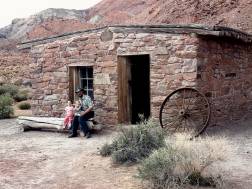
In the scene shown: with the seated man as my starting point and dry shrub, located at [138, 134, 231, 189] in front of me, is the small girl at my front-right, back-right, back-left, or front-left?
back-right

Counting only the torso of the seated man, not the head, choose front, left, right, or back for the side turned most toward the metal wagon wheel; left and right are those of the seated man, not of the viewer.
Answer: left

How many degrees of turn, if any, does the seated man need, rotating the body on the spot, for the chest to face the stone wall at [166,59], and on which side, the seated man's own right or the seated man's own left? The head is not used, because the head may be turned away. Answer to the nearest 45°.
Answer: approximately 135° to the seated man's own left

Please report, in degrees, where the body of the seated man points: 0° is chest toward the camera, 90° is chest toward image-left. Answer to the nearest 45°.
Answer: approximately 45°

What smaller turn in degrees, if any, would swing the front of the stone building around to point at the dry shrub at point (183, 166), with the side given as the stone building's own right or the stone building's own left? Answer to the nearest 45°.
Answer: approximately 45° to the stone building's own left

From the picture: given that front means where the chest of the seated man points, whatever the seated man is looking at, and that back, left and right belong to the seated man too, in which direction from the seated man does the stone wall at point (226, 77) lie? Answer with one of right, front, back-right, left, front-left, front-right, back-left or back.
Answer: back-left

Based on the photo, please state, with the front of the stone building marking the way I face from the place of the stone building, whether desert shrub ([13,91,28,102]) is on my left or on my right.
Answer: on my right

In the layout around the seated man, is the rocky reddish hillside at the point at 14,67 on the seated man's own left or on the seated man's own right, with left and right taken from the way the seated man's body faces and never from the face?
on the seated man's own right

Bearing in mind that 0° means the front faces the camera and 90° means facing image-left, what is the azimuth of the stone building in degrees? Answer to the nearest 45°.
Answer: approximately 45°

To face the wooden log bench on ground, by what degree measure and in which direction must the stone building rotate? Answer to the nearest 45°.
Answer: approximately 45° to its right
